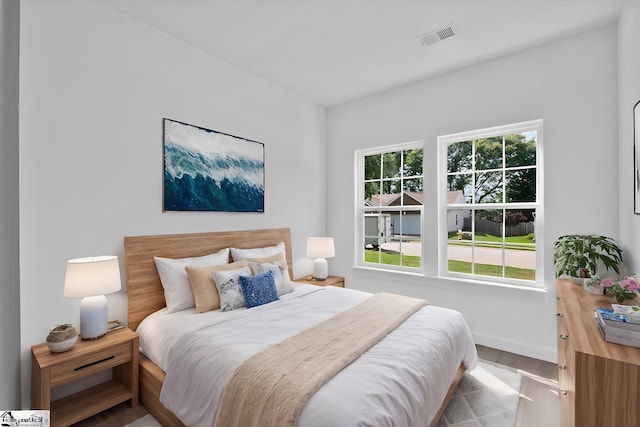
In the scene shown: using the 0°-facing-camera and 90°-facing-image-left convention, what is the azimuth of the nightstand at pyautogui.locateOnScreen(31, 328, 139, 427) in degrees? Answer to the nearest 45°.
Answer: approximately 315°

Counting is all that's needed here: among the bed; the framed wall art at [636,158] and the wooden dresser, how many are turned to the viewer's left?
2

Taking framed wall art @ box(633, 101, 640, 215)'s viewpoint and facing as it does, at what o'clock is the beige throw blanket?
The beige throw blanket is roughly at 10 o'clock from the framed wall art.

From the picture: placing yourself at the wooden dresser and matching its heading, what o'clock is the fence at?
The fence is roughly at 2 o'clock from the wooden dresser.

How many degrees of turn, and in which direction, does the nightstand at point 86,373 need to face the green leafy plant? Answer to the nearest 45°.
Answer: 0° — it already faces it

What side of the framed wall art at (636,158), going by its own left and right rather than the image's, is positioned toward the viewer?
left

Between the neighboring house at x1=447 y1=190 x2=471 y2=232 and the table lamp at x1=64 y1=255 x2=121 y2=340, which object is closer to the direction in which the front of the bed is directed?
the neighboring house

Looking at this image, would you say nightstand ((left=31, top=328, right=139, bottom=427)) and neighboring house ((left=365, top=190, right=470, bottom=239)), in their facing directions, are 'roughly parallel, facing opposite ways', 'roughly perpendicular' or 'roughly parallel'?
roughly perpendicular

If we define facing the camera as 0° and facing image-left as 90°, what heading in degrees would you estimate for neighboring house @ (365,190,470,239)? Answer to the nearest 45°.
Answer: approximately 0°

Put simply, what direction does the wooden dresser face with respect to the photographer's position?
facing to the left of the viewer
